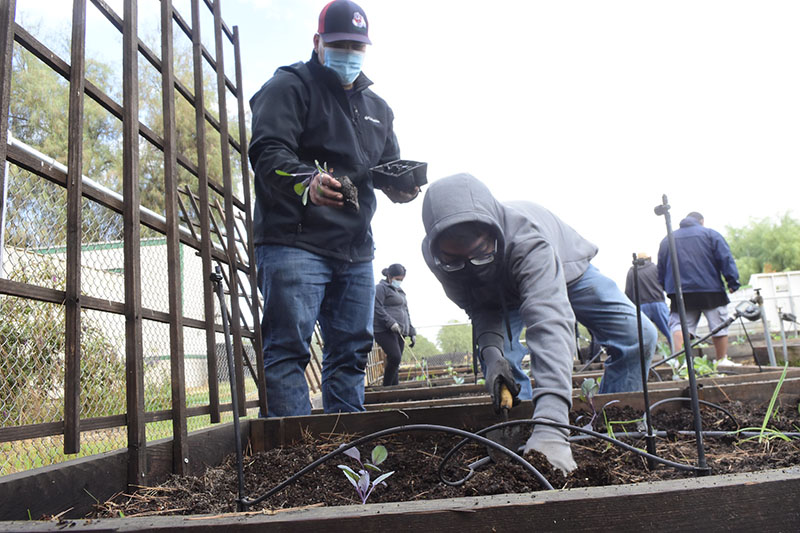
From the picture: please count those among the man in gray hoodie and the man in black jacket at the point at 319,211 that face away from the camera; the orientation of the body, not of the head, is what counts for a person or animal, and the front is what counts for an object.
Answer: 0

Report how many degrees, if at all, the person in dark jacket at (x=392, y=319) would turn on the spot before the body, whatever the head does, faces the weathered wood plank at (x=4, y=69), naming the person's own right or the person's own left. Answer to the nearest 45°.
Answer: approximately 45° to the person's own right

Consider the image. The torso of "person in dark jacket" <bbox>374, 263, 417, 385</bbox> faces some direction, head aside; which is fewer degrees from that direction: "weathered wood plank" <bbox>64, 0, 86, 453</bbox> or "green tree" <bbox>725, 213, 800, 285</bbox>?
the weathered wood plank

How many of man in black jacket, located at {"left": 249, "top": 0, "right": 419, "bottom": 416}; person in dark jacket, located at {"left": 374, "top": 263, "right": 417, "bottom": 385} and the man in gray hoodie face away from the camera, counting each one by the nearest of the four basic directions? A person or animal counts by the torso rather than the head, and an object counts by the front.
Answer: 0

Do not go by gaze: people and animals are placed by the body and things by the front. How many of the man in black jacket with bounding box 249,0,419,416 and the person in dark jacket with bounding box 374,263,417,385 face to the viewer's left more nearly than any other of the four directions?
0

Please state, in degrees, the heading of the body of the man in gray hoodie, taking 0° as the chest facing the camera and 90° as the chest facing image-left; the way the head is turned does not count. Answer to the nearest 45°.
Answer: approximately 45°

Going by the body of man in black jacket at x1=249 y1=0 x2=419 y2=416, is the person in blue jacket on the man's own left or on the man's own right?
on the man's own left

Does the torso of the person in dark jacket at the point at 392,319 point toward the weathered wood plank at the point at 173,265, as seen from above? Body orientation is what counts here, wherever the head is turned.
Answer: no

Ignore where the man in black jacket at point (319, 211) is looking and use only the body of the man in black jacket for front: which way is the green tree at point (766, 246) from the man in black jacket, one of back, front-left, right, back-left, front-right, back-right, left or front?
left

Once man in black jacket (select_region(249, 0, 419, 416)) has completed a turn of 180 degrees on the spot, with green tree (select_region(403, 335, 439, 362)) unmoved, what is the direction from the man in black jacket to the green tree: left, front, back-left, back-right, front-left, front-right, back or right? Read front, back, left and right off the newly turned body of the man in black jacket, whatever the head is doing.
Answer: front-right

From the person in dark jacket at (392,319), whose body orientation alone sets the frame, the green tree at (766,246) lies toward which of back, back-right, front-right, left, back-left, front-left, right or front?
left

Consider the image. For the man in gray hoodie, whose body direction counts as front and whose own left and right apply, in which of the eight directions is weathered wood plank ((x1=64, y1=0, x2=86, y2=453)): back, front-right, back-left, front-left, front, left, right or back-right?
front

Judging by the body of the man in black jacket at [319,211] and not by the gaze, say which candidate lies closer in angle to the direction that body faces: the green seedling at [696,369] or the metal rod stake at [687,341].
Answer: the metal rod stake

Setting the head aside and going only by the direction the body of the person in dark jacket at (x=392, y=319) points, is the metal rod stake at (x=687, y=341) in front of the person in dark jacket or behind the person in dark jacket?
in front

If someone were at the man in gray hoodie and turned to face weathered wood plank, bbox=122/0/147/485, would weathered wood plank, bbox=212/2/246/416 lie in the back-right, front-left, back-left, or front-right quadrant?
front-right

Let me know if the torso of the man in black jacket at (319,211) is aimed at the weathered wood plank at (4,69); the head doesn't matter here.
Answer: no

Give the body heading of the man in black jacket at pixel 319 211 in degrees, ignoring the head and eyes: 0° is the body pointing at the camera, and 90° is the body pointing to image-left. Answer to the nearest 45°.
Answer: approximately 315°
